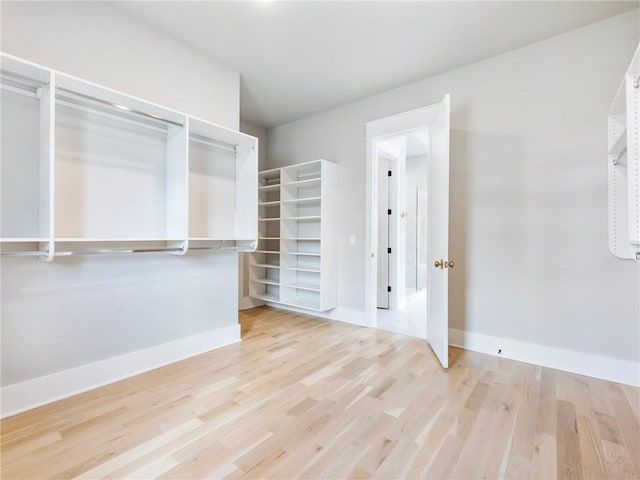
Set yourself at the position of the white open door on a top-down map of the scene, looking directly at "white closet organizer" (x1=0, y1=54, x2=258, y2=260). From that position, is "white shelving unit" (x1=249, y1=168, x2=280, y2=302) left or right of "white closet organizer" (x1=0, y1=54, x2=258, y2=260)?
right

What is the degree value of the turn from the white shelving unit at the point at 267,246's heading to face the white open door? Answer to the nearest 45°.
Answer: approximately 90° to its left

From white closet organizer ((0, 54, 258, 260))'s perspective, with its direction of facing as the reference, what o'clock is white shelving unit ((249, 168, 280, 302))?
The white shelving unit is roughly at 9 o'clock from the white closet organizer.

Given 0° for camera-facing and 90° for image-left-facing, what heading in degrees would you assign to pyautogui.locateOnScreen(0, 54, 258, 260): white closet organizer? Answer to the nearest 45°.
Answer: approximately 315°

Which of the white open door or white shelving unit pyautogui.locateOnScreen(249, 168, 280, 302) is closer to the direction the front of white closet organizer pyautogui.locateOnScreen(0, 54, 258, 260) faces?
the white open door

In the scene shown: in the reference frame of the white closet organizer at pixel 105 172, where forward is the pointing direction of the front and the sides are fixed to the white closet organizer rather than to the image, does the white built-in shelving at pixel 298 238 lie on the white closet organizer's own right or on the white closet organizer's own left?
on the white closet organizer's own left

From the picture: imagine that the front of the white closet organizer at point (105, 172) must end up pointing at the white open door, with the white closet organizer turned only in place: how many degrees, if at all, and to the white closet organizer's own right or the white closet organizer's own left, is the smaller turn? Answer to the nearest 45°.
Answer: approximately 45° to the white closet organizer's own left

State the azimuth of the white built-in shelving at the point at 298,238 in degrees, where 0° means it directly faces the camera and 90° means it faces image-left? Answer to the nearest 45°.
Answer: approximately 45°

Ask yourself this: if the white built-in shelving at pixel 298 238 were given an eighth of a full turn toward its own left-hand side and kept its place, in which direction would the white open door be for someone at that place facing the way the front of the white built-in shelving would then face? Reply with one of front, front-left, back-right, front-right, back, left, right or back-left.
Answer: front-left
